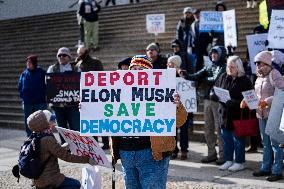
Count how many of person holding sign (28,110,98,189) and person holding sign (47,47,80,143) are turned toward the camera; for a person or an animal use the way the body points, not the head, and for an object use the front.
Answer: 1

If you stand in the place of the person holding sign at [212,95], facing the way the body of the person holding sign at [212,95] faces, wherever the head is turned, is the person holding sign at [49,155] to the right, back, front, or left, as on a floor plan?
front

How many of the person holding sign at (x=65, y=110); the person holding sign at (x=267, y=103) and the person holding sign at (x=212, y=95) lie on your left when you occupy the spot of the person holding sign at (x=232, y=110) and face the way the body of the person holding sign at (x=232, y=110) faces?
1

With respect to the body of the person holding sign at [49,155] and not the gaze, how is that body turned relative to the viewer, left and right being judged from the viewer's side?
facing to the right of the viewer

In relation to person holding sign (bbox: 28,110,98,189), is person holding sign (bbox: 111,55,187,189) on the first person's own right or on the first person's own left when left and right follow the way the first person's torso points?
on the first person's own right

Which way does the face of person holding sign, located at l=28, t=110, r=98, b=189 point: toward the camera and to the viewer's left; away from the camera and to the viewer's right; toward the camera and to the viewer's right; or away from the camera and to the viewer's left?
away from the camera and to the viewer's right

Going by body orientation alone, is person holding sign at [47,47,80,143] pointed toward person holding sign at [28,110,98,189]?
yes

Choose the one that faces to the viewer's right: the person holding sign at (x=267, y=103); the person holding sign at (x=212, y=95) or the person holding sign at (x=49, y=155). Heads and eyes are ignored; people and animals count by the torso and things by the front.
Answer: the person holding sign at (x=49, y=155)

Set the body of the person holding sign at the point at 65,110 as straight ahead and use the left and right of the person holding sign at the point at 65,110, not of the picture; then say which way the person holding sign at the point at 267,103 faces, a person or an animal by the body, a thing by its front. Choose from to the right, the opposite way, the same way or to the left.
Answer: to the right

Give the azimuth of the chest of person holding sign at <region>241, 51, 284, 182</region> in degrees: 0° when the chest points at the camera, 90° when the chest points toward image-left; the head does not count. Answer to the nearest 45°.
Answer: approximately 45°

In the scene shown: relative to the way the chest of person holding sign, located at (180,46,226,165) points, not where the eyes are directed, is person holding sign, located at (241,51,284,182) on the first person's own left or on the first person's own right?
on the first person's own left
